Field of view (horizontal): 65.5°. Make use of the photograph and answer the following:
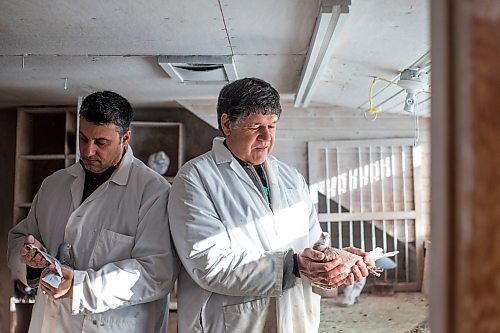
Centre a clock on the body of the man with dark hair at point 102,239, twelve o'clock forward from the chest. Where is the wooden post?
The wooden post is roughly at 10 o'clock from the man with dark hair.

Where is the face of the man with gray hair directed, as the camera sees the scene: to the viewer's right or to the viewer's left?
to the viewer's right

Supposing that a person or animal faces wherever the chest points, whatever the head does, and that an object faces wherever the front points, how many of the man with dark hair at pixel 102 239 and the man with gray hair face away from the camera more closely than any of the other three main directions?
0

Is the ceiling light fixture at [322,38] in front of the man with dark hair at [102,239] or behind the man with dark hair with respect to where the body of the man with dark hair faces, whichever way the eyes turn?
behind

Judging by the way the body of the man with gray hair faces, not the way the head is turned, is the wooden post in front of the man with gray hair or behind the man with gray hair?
in front

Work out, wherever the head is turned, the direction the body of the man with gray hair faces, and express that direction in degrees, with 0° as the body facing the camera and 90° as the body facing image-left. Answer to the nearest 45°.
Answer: approximately 315°
